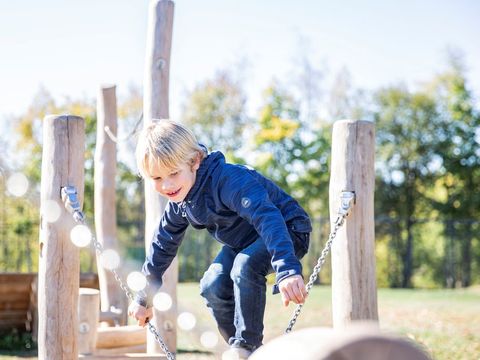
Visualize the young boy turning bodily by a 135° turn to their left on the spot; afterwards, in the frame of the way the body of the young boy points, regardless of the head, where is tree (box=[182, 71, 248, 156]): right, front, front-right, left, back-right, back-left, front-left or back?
left

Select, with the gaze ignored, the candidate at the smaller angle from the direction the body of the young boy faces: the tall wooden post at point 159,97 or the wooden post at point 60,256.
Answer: the wooden post

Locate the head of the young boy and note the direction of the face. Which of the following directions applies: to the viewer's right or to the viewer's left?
to the viewer's left

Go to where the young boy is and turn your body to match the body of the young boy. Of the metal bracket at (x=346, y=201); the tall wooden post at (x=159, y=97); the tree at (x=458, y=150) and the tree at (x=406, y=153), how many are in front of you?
0

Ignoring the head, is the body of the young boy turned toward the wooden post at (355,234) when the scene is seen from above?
no

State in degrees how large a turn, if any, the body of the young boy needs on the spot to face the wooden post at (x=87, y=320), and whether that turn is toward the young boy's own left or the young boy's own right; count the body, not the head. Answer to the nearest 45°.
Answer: approximately 90° to the young boy's own right

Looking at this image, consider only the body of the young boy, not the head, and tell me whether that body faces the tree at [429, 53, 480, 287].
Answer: no

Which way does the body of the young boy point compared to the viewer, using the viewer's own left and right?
facing the viewer and to the left of the viewer

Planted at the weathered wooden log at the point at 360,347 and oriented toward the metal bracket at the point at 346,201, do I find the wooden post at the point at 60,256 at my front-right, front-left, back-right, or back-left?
front-left

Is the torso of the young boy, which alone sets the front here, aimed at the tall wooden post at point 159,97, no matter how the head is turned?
no

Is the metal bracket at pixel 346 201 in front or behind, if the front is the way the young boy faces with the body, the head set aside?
behind
